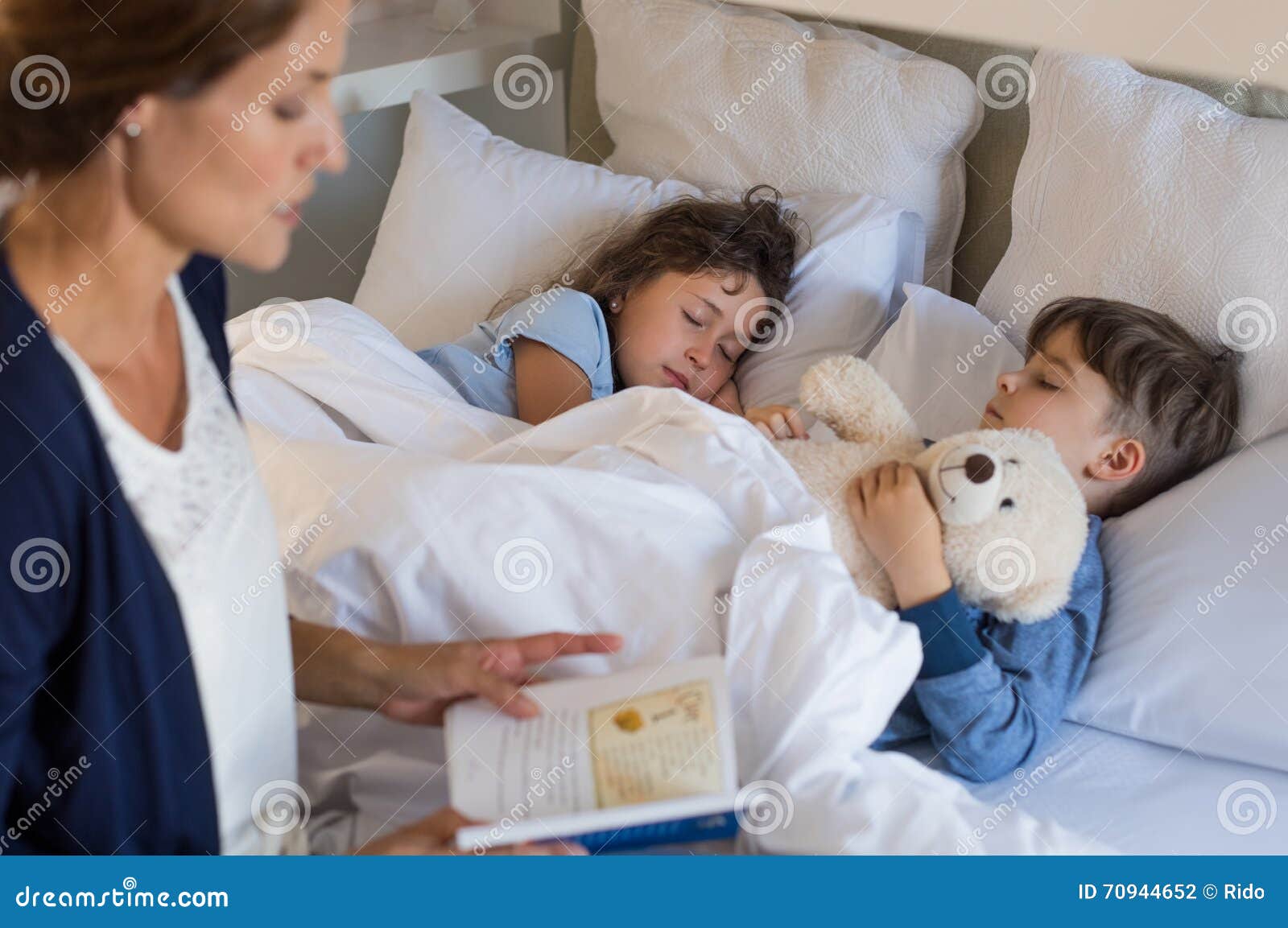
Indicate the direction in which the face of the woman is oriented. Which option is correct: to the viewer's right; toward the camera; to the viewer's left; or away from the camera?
to the viewer's right

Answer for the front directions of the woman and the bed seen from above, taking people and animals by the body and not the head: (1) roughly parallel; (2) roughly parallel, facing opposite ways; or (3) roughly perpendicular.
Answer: roughly perpendicular
